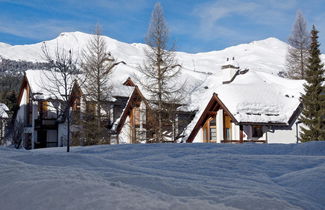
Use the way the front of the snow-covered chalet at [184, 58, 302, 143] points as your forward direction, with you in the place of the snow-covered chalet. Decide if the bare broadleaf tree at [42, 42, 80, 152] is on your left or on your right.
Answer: on your right

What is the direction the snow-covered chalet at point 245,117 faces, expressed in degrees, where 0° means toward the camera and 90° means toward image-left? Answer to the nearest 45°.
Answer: approximately 0°

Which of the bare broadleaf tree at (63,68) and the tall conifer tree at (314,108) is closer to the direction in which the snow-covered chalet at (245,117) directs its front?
the bare broadleaf tree

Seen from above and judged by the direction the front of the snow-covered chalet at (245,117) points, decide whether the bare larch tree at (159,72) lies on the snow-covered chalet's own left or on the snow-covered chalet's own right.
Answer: on the snow-covered chalet's own right

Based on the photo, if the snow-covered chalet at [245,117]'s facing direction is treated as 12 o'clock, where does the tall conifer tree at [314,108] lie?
The tall conifer tree is roughly at 8 o'clock from the snow-covered chalet.

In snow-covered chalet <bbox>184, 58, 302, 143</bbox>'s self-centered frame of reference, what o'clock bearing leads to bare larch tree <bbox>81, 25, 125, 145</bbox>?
The bare larch tree is roughly at 3 o'clock from the snow-covered chalet.
